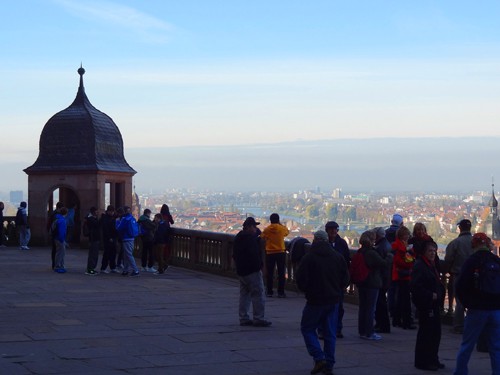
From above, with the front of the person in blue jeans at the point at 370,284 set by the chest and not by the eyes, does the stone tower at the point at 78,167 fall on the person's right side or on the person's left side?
on the person's left side

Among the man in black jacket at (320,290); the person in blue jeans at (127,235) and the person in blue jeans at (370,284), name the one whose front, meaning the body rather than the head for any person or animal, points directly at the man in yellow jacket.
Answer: the man in black jacket

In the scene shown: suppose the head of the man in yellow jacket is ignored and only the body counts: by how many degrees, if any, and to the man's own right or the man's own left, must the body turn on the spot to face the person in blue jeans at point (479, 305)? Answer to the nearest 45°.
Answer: approximately 180°

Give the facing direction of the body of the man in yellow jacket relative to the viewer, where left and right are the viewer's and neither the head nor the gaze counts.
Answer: facing away from the viewer

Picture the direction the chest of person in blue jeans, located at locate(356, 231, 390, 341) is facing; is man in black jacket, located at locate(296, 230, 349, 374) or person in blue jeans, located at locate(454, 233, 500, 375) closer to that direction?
the person in blue jeans

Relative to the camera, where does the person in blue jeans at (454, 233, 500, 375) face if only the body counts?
away from the camera

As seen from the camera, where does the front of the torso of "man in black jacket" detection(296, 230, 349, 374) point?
away from the camera
